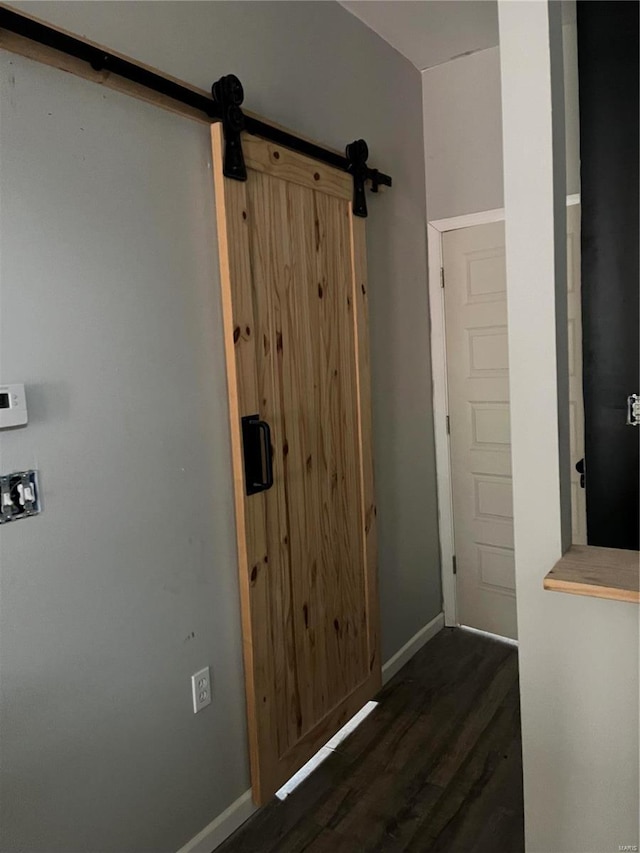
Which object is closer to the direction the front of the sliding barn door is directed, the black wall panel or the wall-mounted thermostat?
the black wall panel

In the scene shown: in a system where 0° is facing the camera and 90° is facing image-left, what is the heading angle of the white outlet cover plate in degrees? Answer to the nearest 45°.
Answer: approximately 315°

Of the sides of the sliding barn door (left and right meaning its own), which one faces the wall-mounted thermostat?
right

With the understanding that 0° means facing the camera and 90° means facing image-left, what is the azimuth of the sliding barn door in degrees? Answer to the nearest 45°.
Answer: approximately 315°

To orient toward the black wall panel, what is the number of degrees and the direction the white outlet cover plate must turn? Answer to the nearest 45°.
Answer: approximately 45° to its left

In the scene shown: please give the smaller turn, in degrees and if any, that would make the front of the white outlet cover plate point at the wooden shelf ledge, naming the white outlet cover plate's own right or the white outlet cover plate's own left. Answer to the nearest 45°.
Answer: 0° — it already faces it

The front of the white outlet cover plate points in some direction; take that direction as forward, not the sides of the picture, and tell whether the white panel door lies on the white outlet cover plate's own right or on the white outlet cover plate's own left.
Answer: on the white outlet cover plate's own left

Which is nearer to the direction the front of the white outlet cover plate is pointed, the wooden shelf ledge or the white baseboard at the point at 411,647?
the wooden shelf ledge
